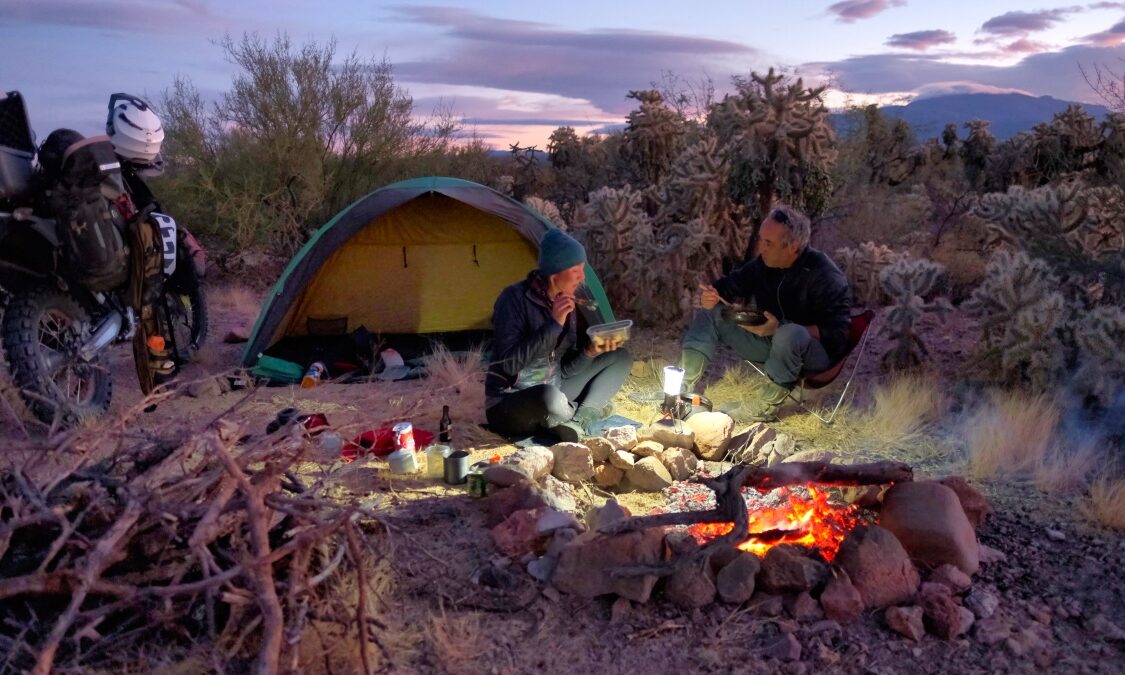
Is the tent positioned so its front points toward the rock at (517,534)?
yes

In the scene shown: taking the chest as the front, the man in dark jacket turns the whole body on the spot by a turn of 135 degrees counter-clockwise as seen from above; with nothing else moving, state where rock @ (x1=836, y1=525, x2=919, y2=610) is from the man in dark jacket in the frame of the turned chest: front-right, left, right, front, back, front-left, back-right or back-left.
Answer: right

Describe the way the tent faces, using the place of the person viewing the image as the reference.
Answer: facing the viewer

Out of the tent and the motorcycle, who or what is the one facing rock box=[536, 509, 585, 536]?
the tent

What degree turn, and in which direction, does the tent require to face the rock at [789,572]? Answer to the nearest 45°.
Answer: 0° — it already faces it

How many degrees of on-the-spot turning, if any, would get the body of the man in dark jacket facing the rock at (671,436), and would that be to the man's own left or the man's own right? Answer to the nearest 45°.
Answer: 0° — they already face it

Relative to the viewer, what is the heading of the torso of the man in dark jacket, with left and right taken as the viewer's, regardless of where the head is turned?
facing the viewer and to the left of the viewer

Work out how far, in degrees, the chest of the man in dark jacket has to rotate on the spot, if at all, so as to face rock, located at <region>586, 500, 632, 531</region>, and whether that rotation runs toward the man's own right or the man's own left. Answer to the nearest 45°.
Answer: approximately 45° to the man's own left

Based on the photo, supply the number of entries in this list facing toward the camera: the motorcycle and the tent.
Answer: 1

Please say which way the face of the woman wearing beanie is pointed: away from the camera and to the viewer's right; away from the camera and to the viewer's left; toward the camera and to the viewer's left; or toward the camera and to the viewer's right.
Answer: toward the camera and to the viewer's right
